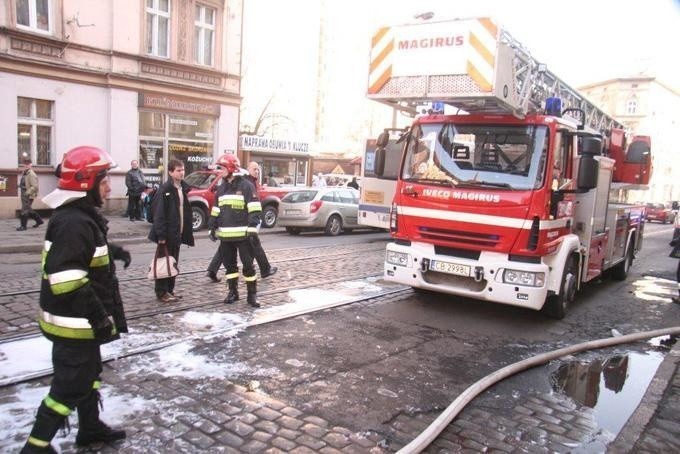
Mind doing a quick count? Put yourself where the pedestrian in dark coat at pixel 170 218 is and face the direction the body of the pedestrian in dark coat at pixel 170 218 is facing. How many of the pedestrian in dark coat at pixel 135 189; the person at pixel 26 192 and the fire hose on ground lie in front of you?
1

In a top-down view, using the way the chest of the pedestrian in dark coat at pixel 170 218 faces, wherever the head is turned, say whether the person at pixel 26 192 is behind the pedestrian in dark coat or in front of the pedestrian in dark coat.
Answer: behind

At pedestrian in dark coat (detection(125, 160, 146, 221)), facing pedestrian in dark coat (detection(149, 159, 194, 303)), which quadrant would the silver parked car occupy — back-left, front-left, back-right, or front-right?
front-left

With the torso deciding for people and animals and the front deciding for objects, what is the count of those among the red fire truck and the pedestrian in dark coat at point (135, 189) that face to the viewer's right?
0

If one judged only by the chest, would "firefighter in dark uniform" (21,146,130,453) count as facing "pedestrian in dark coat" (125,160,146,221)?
no

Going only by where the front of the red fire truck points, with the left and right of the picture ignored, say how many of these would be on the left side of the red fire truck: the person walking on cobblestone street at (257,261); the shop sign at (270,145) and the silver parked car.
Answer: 0

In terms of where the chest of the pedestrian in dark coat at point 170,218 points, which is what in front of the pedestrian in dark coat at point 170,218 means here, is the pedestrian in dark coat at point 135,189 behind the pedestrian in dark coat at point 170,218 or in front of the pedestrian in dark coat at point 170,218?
behind

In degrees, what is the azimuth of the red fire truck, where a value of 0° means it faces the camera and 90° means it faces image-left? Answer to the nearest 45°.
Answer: approximately 45°

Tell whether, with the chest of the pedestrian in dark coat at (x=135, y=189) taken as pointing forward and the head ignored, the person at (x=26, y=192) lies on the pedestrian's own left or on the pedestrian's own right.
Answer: on the pedestrian's own right

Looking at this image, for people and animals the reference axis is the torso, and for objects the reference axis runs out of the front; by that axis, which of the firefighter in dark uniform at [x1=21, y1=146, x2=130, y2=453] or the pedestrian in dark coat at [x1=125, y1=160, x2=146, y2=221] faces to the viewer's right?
the firefighter in dark uniform

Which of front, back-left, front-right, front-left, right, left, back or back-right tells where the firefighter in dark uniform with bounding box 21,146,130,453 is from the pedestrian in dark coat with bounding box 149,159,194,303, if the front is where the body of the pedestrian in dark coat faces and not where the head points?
front-right

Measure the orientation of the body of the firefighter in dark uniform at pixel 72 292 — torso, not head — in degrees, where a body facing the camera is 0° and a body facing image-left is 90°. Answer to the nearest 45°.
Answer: approximately 270°

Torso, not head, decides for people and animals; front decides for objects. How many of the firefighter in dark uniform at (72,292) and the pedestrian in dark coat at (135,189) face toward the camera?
1

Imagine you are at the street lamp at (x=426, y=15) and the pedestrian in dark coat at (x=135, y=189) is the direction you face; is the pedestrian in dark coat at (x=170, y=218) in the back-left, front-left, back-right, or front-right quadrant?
front-left

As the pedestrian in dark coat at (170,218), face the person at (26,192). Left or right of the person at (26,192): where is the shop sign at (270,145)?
right

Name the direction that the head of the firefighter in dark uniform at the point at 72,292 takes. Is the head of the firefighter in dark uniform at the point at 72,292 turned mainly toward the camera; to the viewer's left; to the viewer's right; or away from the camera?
to the viewer's right

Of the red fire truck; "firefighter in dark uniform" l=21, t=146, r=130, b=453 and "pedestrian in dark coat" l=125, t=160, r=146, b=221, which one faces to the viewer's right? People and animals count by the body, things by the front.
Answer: the firefighter in dark uniform

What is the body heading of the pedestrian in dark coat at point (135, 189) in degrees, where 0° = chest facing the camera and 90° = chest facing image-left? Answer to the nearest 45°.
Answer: approximately 0°
